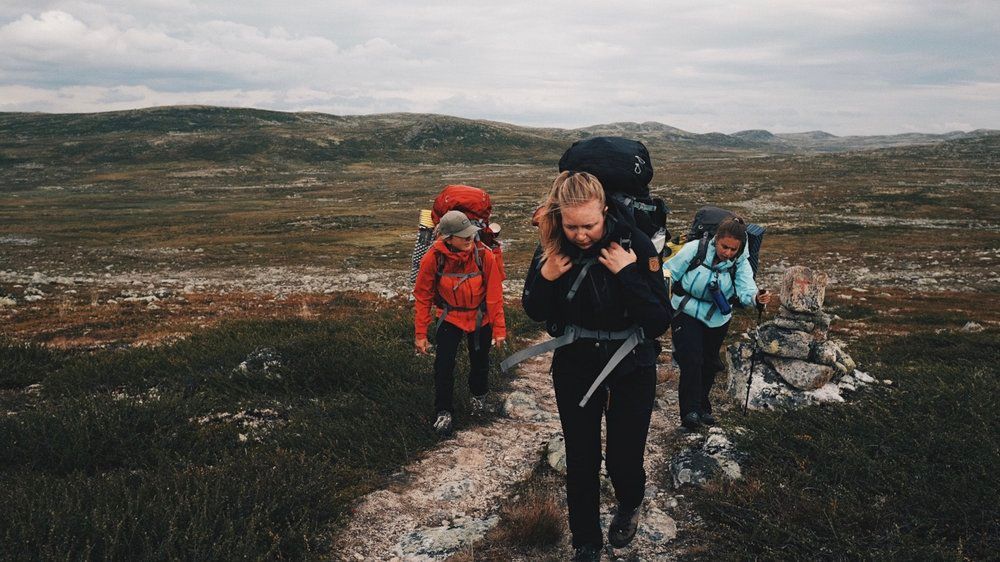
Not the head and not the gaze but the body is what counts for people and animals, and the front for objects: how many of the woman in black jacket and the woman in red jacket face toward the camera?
2

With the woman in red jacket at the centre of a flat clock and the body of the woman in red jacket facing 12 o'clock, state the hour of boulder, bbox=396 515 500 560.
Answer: The boulder is roughly at 12 o'clock from the woman in red jacket.

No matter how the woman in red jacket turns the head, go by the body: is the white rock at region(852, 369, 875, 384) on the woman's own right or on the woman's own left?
on the woman's own left

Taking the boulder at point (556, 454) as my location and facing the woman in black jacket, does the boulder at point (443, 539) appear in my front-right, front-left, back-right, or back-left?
front-right

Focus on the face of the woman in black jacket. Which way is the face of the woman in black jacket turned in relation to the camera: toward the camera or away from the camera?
toward the camera

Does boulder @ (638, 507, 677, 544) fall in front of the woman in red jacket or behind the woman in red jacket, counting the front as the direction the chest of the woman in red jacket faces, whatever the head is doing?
in front

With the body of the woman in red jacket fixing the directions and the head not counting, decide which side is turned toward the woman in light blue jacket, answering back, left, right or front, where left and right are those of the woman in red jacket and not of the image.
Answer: left

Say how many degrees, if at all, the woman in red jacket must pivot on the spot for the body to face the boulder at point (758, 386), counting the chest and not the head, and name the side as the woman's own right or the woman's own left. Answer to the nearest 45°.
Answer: approximately 90° to the woman's own left

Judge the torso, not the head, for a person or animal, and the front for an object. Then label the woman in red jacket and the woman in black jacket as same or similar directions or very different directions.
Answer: same or similar directions

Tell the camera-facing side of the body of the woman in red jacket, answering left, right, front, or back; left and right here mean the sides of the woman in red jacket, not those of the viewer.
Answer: front

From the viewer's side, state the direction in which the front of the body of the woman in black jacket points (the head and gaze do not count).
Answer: toward the camera
